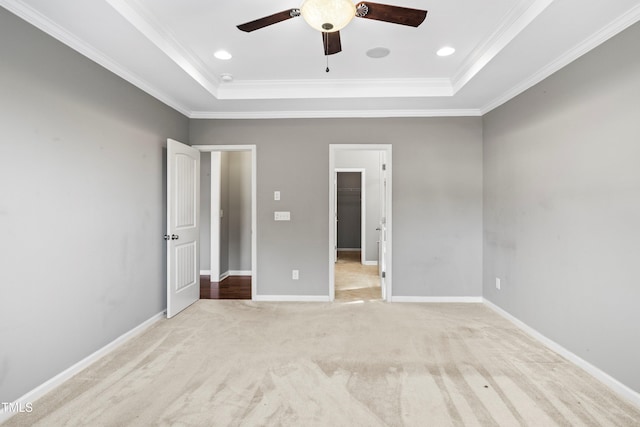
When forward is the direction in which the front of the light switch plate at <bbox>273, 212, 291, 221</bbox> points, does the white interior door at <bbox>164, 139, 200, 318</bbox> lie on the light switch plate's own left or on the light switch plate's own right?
on the light switch plate's own right

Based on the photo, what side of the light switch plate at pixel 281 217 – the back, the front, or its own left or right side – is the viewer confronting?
front

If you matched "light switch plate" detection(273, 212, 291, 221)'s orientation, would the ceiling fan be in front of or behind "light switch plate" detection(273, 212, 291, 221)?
in front

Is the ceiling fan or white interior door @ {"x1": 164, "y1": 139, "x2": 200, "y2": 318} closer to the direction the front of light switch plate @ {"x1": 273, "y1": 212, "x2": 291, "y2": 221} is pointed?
the ceiling fan

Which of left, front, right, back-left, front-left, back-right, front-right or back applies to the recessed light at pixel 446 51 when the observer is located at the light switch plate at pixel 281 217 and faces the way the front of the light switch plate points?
front-left
